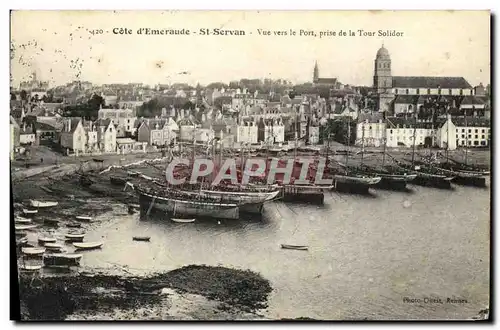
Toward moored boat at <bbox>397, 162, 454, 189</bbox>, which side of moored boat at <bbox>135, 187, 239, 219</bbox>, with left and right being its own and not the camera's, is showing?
back

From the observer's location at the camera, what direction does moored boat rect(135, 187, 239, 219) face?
facing to the left of the viewer

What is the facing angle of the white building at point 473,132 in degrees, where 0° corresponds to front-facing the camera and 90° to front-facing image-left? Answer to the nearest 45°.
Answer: approximately 0°

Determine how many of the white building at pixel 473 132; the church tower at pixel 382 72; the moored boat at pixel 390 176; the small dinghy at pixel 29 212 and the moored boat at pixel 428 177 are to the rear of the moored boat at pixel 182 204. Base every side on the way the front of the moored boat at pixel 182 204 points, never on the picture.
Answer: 4

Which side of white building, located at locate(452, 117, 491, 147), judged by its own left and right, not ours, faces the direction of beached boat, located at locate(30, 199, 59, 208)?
right
